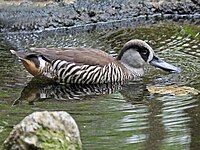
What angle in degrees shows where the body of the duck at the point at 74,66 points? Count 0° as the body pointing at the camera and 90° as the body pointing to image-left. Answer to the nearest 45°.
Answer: approximately 270°

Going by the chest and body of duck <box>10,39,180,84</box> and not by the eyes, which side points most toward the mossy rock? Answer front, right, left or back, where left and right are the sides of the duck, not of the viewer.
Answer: right
